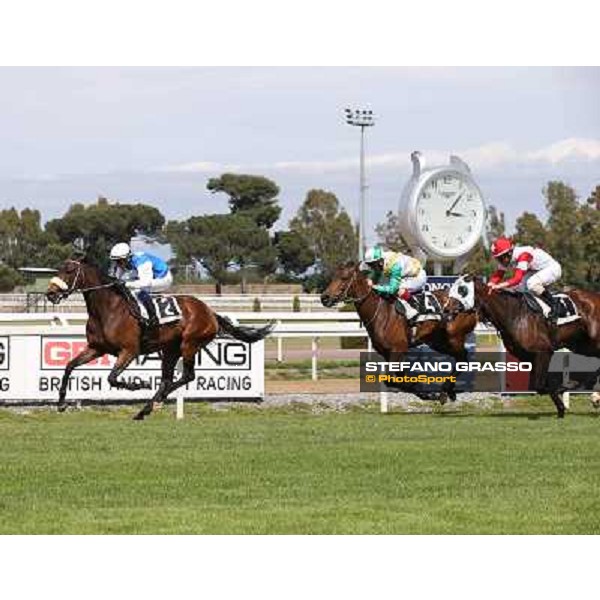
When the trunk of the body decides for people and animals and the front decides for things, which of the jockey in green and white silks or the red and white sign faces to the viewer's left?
the jockey in green and white silks

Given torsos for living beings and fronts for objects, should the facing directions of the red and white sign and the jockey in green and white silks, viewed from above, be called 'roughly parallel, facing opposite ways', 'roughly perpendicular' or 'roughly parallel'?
roughly perpendicular

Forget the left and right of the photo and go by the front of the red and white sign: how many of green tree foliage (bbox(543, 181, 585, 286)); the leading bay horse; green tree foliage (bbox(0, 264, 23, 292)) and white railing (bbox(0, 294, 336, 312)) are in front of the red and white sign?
1

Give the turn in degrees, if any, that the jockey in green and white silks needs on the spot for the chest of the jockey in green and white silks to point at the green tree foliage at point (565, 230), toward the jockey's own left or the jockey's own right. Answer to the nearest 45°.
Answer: approximately 90° to the jockey's own right

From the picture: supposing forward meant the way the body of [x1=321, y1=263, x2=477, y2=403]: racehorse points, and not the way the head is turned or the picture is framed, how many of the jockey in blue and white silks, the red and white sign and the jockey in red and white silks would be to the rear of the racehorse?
1

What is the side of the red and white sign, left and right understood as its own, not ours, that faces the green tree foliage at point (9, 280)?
back

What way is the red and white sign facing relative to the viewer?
toward the camera

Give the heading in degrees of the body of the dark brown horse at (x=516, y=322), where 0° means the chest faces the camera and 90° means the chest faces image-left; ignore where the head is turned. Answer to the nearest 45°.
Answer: approximately 90°

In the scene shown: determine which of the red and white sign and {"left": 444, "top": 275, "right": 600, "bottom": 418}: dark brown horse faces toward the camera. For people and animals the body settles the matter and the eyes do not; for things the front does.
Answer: the red and white sign

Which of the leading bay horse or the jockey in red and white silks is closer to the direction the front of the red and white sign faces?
the leading bay horse

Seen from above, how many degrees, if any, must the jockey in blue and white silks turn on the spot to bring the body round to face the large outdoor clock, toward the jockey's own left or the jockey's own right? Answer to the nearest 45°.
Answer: approximately 135° to the jockey's own right

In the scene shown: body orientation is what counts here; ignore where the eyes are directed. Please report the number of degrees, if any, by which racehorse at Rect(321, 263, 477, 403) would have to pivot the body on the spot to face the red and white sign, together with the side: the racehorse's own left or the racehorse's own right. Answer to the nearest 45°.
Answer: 0° — it already faces it

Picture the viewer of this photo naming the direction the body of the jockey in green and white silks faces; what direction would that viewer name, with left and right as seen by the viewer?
facing to the left of the viewer

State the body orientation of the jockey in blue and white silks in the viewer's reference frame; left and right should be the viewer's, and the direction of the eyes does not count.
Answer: facing to the left of the viewer

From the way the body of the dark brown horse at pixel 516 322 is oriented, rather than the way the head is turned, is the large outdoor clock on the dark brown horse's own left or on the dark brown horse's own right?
on the dark brown horse's own right

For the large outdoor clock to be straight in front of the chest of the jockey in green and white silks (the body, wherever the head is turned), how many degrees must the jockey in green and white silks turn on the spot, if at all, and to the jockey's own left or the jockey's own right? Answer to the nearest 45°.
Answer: approximately 90° to the jockey's own right

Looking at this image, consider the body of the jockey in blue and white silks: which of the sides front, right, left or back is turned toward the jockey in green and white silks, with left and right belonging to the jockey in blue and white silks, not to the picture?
back

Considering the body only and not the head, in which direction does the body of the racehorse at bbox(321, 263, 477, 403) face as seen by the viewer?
to the viewer's left
